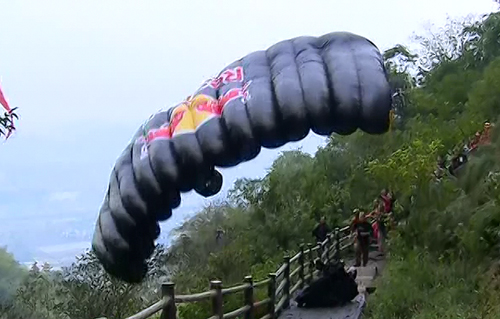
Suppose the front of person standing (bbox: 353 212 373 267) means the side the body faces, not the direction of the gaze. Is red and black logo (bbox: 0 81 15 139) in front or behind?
in front

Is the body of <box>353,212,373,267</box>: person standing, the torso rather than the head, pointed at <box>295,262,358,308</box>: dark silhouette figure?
yes

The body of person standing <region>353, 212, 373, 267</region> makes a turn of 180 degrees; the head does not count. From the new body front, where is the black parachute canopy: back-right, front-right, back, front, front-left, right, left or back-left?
back

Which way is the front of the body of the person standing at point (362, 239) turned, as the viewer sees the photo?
toward the camera
